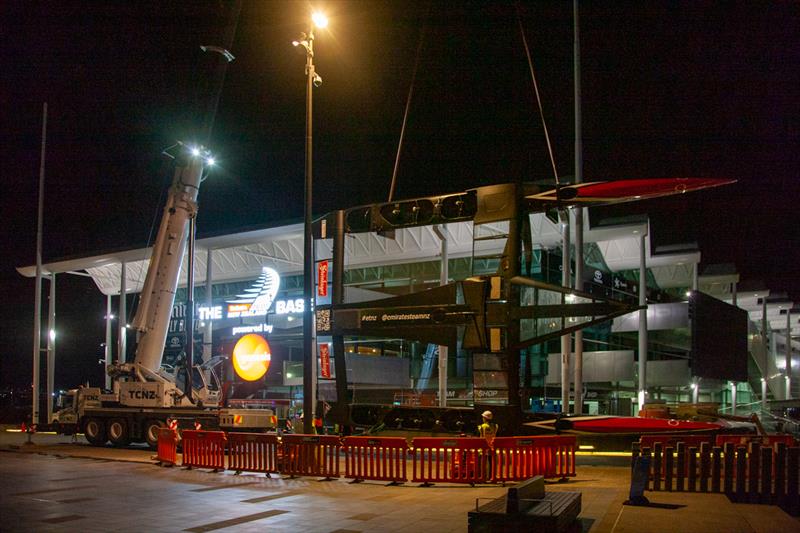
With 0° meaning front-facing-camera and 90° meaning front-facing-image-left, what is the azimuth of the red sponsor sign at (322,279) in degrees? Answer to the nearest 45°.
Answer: approximately 0°

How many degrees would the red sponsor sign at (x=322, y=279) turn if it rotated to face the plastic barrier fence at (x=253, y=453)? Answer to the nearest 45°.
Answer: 0° — it already faces it

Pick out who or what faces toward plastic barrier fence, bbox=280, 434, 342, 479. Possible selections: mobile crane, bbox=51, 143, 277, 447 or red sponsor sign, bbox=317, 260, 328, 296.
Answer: the red sponsor sign

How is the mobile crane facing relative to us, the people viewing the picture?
facing to the left of the viewer
